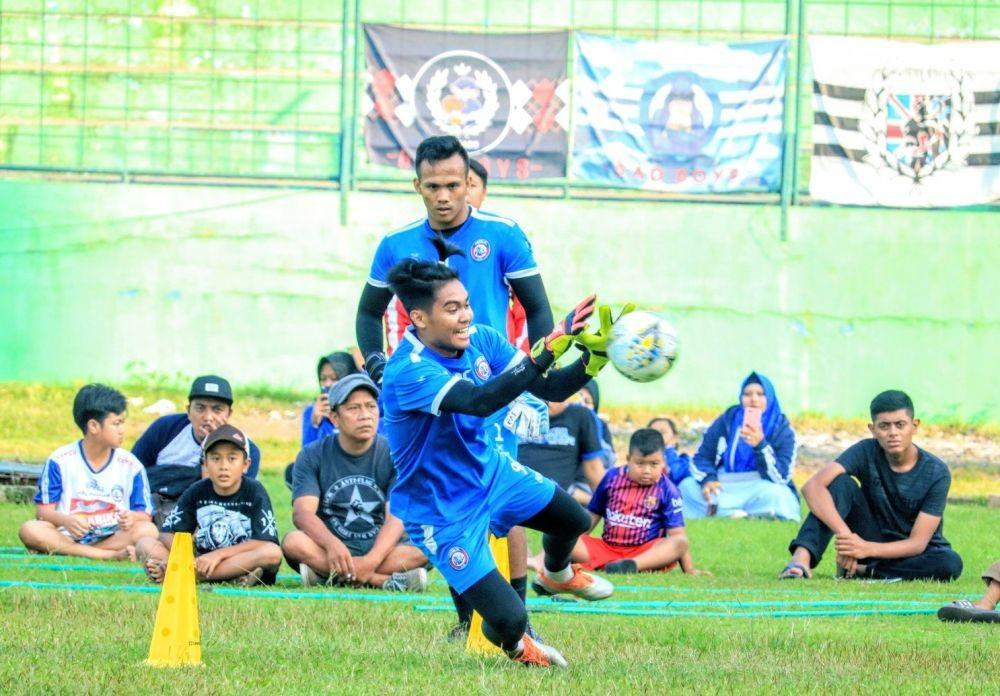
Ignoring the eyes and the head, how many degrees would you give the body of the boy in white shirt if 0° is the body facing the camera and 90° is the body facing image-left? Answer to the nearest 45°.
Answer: approximately 0°

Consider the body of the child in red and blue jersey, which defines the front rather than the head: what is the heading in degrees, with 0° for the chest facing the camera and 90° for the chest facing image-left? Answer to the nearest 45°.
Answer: approximately 0°

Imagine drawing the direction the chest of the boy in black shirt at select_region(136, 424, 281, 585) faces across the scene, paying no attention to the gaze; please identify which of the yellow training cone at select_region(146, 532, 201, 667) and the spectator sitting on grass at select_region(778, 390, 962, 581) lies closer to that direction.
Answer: the yellow training cone

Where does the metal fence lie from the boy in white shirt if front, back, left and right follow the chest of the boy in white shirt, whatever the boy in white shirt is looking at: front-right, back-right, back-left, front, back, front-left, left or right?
back

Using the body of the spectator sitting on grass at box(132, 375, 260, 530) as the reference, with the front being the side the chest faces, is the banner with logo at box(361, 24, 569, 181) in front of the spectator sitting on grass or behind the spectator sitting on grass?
behind

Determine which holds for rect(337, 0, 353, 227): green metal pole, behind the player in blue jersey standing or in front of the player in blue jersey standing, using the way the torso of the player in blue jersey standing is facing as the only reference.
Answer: behind

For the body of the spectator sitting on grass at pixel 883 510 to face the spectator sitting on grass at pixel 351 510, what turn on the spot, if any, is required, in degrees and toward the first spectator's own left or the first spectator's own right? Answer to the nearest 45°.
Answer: approximately 45° to the first spectator's own right

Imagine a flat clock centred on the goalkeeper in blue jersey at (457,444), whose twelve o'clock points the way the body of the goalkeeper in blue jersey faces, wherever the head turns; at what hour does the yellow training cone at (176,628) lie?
The yellow training cone is roughly at 4 o'clock from the goalkeeper in blue jersey.

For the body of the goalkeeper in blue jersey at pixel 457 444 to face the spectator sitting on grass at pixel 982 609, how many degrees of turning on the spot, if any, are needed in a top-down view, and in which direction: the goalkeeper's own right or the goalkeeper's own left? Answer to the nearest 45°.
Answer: approximately 90° to the goalkeeper's own left

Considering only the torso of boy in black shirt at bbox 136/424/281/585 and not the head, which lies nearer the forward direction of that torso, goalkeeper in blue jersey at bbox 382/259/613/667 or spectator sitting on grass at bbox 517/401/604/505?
the goalkeeper in blue jersey
